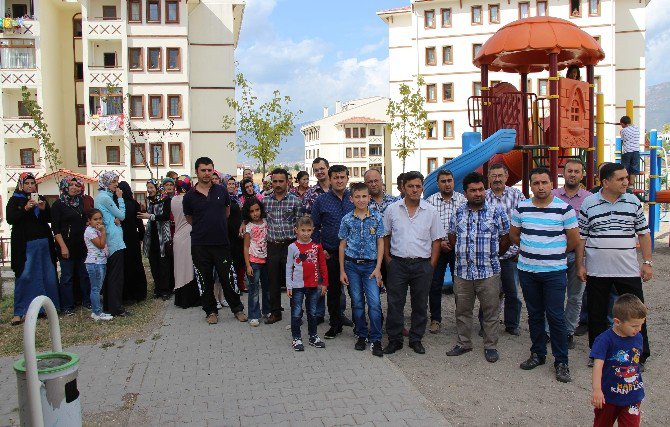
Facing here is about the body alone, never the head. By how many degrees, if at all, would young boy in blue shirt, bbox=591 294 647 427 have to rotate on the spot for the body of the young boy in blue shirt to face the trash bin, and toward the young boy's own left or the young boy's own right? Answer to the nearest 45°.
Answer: approximately 90° to the young boy's own right
